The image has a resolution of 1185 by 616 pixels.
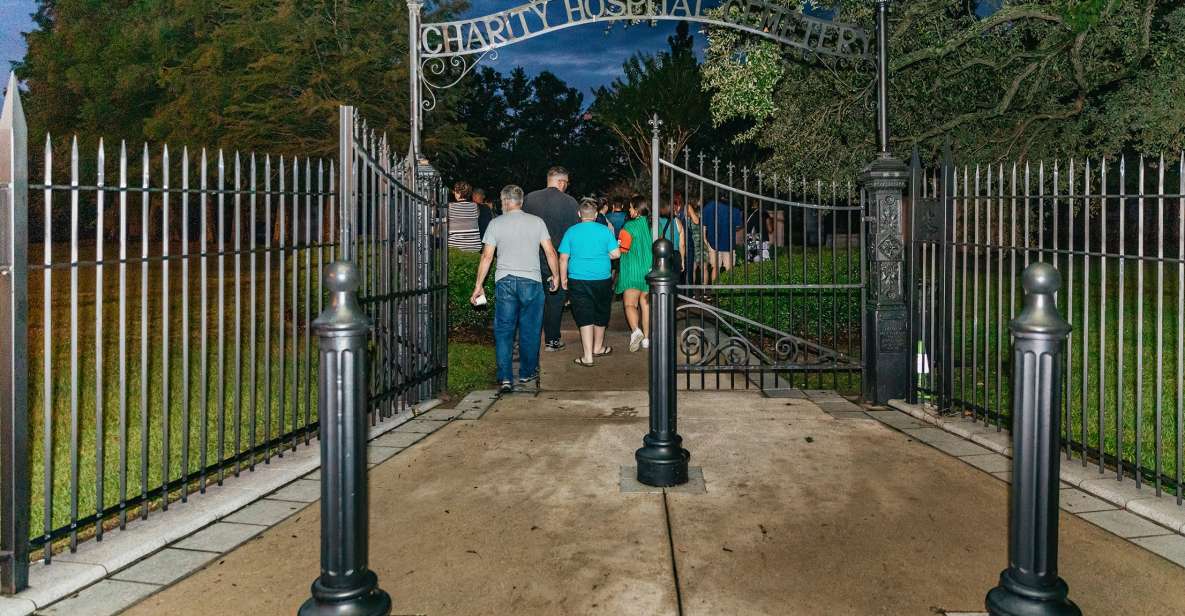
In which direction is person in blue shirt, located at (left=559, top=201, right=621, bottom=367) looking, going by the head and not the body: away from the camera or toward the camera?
away from the camera

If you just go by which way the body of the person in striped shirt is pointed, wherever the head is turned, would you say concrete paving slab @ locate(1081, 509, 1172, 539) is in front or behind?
behind

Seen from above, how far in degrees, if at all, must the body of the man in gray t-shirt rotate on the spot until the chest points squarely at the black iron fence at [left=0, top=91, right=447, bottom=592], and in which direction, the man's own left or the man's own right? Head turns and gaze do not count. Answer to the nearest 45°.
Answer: approximately 135° to the man's own left

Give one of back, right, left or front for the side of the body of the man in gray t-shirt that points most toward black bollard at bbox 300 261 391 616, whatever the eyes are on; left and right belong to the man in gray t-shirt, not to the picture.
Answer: back

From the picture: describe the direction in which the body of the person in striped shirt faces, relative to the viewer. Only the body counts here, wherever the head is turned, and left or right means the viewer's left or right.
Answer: facing away from the viewer

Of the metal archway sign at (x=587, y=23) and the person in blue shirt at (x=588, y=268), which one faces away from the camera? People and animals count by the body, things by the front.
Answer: the person in blue shirt

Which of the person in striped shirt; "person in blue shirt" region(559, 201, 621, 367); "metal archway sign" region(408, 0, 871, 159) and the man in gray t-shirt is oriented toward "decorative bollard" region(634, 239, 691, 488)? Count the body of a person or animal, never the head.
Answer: the metal archway sign

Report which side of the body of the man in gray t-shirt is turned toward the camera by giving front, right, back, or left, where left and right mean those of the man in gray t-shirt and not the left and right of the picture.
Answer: back

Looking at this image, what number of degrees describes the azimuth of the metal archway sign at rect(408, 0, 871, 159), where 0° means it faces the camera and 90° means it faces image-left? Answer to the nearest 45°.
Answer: approximately 0°
